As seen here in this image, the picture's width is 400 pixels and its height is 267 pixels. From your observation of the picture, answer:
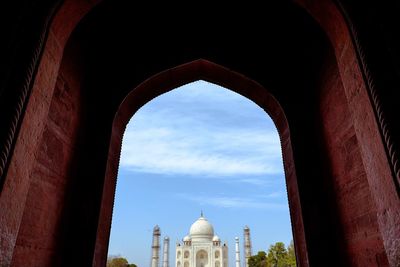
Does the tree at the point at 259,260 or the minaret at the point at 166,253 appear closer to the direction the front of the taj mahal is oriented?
the tree

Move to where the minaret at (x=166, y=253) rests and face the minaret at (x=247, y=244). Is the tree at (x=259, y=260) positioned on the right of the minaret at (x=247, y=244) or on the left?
right

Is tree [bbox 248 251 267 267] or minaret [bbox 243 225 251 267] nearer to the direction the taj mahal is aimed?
the tree

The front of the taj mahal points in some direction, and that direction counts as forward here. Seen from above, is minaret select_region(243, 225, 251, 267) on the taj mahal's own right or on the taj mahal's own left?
on the taj mahal's own left

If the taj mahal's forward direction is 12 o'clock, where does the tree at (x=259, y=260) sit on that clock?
The tree is roughly at 11 o'clock from the taj mahal.

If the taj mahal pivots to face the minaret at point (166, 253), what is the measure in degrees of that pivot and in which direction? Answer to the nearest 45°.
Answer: approximately 135° to its right

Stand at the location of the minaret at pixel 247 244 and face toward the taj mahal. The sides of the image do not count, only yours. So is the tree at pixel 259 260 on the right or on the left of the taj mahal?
left

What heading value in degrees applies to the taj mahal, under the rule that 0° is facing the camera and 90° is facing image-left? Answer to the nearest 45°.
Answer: approximately 0°

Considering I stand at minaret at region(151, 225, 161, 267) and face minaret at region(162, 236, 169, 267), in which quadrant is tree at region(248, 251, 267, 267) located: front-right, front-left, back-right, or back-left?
back-right

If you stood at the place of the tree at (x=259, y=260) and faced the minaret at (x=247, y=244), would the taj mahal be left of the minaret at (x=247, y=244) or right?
left
